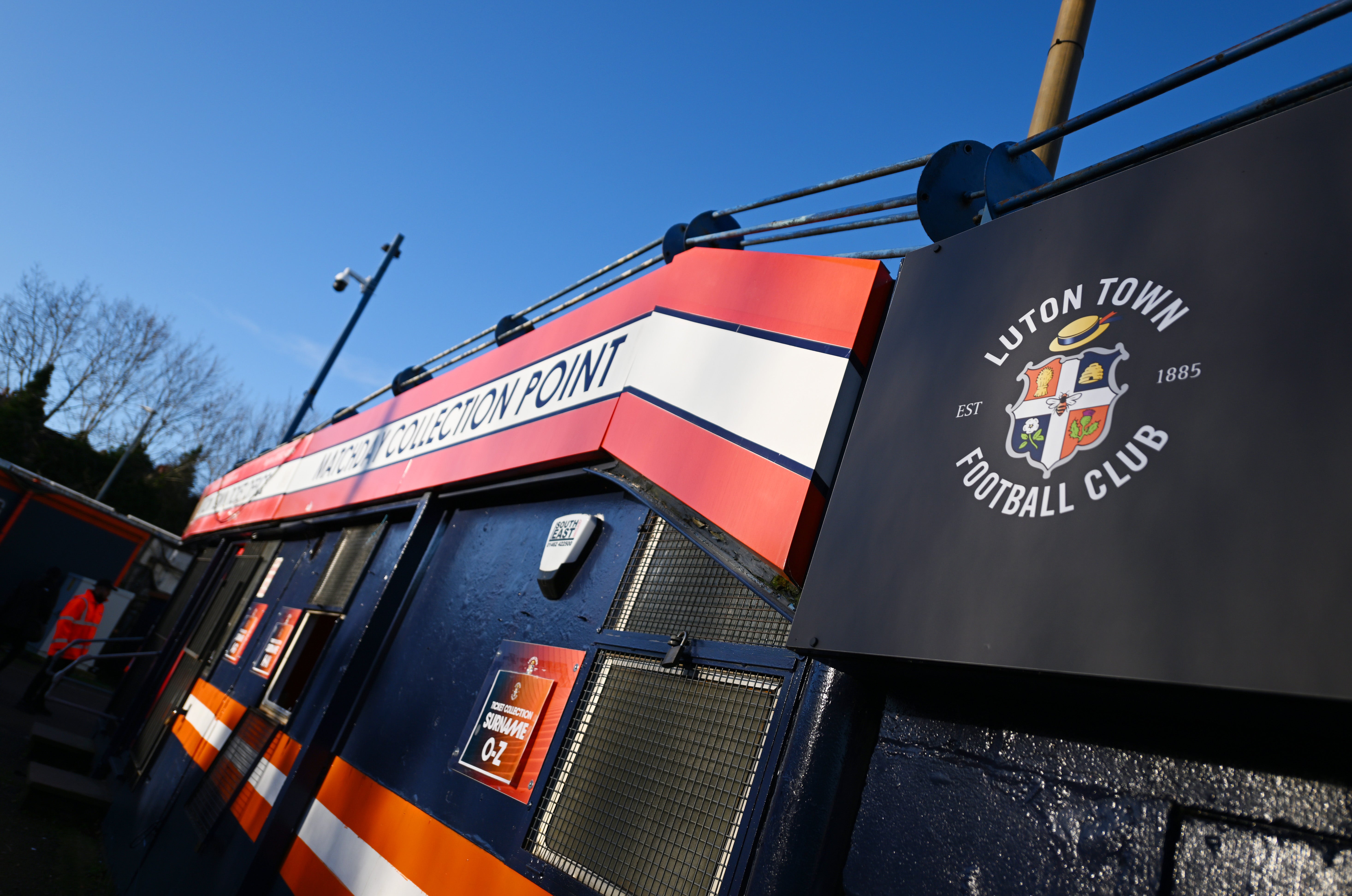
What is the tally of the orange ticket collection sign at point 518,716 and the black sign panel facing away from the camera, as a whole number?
0

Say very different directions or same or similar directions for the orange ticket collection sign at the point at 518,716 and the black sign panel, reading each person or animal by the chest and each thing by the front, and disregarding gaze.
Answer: same or similar directions

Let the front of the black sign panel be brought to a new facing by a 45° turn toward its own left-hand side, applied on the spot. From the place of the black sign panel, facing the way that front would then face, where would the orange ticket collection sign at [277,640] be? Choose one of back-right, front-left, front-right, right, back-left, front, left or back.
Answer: back-right

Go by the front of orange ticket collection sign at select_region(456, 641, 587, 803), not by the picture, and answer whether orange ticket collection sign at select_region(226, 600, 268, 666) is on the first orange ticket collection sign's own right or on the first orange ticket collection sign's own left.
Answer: on the first orange ticket collection sign's own right

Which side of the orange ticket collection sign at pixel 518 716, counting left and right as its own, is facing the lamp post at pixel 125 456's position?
right

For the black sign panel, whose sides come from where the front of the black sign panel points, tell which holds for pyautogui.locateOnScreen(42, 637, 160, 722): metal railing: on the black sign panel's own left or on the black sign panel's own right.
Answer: on the black sign panel's own right

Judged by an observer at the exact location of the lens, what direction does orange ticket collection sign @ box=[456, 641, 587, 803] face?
facing the viewer and to the left of the viewer
